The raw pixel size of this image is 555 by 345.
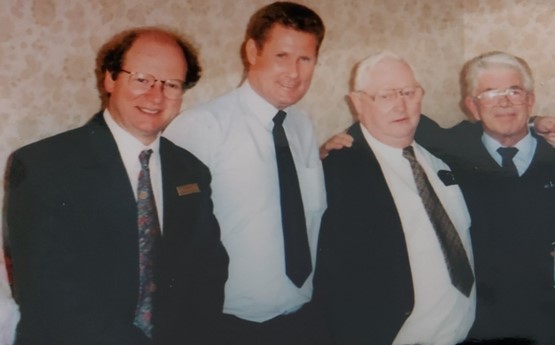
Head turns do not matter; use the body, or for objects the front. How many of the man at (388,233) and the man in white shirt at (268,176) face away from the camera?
0

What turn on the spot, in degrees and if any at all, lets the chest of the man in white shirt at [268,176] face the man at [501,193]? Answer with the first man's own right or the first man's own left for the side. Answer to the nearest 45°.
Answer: approximately 45° to the first man's own left

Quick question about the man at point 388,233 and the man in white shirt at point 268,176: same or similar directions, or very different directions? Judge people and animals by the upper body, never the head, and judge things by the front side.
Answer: same or similar directions

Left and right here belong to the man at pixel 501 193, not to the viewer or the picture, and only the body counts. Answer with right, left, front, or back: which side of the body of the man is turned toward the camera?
front

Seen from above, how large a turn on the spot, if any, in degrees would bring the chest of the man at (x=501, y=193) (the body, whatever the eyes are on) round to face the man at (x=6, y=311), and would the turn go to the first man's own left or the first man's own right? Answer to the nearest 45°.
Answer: approximately 45° to the first man's own right

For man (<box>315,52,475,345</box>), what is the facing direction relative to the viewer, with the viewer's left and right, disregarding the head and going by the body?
facing the viewer and to the right of the viewer

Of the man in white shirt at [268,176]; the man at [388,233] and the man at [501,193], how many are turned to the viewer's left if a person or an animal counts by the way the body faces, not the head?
0

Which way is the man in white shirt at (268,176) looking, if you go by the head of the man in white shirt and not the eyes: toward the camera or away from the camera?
toward the camera

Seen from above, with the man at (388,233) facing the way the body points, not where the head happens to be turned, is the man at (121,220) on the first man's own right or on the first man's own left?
on the first man's own right

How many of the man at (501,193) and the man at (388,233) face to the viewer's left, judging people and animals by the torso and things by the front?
0

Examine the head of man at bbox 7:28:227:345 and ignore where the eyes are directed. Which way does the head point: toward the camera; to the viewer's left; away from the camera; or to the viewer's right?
toward the camera
